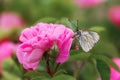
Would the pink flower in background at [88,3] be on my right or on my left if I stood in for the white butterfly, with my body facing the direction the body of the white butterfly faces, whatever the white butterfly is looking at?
on my right

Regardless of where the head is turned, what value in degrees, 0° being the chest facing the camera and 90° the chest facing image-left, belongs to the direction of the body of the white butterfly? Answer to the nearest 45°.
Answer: approximately 90°
